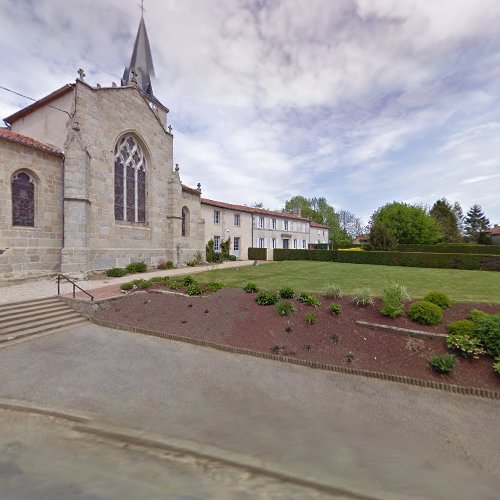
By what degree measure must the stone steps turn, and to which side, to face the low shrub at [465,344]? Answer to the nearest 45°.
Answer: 0° — it already faces it

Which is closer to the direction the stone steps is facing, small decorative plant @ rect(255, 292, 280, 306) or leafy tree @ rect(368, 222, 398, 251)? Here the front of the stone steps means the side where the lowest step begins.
the small decorative plant

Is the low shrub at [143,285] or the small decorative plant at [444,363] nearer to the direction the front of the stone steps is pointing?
the small decorative plant

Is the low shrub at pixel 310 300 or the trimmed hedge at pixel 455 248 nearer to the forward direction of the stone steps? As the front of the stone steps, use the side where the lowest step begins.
the low shrub

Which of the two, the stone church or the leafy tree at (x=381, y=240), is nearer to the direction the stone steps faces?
the leafy tree

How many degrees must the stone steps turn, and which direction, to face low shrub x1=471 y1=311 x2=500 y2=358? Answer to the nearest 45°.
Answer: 0° — it already faces it

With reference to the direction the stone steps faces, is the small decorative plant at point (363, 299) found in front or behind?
in front

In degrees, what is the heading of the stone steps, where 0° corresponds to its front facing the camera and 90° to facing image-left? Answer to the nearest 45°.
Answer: approximately 315°

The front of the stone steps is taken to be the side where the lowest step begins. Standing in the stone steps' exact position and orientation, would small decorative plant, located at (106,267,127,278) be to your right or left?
on your left
